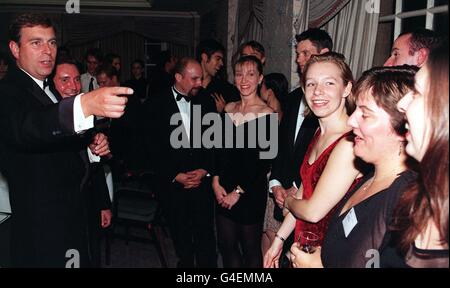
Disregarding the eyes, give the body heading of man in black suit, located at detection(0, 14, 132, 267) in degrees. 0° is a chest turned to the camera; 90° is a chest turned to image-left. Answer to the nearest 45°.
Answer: approximately 315°

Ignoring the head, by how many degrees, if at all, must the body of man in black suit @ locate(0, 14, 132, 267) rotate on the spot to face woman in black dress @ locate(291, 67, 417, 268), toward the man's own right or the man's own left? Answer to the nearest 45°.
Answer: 0° — they already face them

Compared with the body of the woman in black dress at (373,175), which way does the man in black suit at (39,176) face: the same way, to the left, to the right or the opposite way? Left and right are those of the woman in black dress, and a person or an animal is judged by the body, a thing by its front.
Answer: the opposite way

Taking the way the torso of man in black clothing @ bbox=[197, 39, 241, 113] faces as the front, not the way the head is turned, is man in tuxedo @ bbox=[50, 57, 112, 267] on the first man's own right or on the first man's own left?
on the first man's own right

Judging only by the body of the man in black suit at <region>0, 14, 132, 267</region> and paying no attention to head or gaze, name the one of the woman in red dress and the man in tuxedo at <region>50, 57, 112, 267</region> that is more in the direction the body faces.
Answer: the woman in red dress

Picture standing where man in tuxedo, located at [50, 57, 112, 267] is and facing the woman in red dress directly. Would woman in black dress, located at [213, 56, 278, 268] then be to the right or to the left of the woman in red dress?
left

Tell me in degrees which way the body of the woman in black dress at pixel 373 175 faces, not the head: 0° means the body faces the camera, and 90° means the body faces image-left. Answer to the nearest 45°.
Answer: approximately 90°
